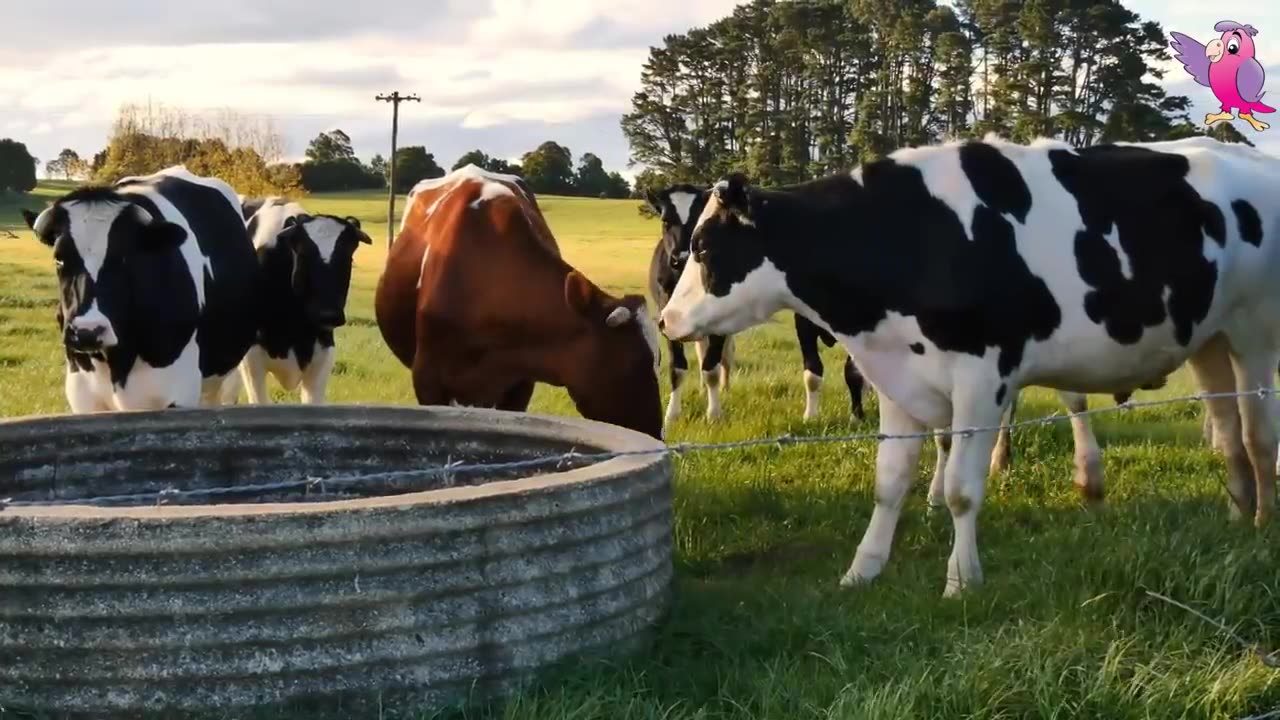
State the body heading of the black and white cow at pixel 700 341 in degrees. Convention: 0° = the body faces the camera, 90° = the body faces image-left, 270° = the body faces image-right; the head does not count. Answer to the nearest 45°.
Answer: approximately 45°

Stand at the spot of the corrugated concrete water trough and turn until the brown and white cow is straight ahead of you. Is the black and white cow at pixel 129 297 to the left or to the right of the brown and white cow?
left

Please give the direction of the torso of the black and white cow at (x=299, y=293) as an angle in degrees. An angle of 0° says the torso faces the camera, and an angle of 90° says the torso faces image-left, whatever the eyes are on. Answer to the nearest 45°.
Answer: approximately 0°

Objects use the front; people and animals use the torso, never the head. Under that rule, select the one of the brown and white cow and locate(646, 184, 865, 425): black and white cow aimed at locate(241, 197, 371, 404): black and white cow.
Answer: locate(646, 184, 865, 425): black and white cow

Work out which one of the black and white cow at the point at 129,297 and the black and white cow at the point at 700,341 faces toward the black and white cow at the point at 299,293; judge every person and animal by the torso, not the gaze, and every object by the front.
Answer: the black and white cow at the point at 700,341

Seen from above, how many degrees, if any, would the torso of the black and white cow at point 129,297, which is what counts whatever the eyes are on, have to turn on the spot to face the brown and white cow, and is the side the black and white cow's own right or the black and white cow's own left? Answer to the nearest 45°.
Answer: approximately 135° to the black and white cow's own left

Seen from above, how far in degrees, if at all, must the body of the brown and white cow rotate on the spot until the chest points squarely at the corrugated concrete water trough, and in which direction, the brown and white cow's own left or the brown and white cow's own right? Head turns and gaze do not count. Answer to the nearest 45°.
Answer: approximately 45° to the brown and white cow's own right

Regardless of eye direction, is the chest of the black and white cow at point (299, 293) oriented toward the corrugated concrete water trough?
yes

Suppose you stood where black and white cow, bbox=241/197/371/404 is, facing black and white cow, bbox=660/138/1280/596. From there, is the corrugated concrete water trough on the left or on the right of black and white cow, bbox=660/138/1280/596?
right

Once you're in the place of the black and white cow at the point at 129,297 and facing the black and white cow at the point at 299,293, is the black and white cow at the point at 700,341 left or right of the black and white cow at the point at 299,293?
right

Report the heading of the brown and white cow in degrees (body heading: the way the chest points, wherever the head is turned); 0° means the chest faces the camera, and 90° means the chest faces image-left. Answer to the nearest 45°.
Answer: approximately 315°
